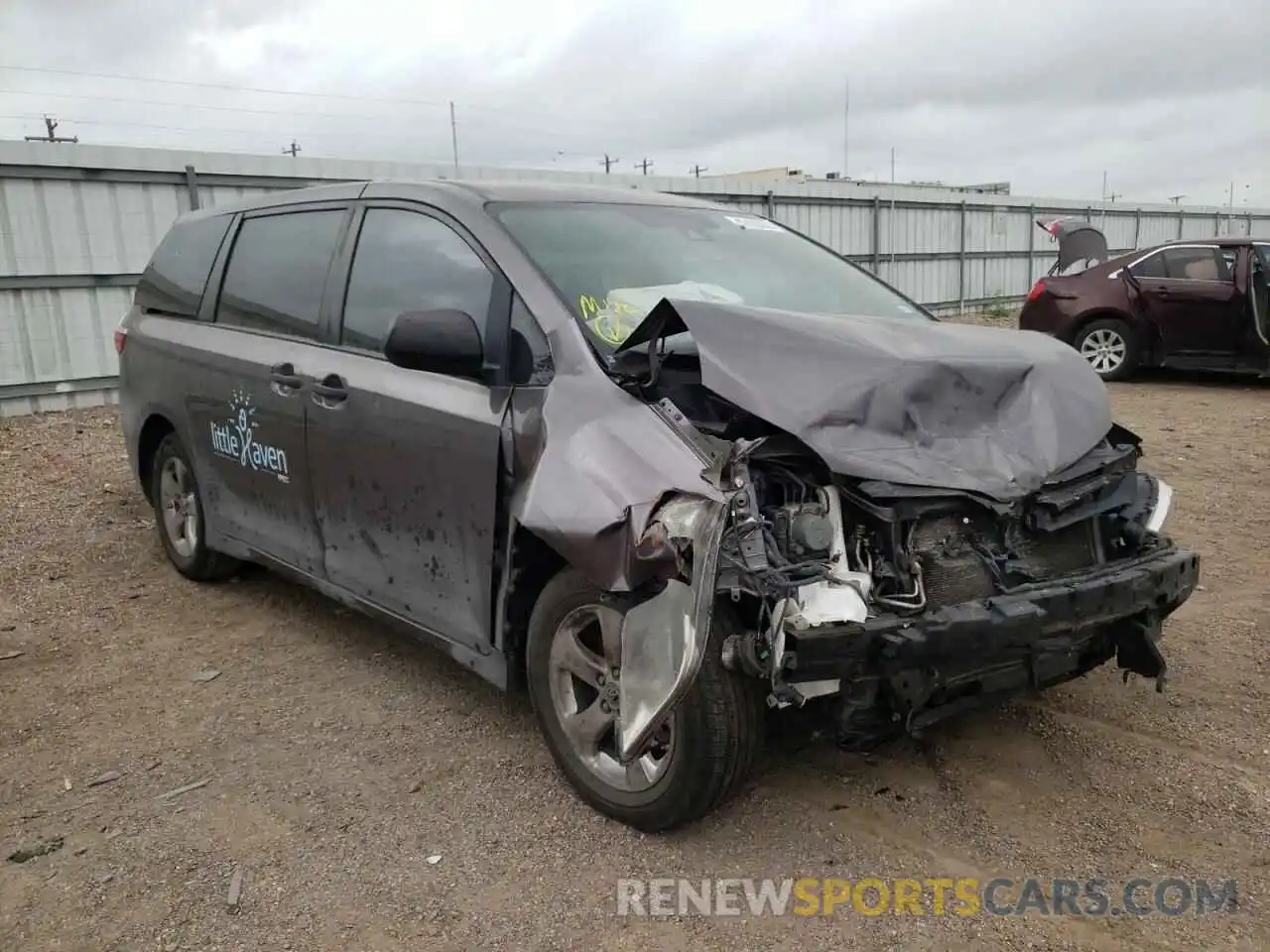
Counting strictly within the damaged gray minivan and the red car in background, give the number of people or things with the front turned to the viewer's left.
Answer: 0

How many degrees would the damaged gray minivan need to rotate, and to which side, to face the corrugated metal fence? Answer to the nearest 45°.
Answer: approximately 180°

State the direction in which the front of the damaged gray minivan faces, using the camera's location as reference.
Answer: facing the viewer and to the right of the viewer

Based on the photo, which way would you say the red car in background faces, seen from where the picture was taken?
facing to the right of the viewer

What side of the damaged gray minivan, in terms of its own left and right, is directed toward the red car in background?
left

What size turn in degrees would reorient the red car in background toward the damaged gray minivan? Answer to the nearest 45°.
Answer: approximately 90° to its right
